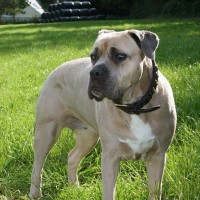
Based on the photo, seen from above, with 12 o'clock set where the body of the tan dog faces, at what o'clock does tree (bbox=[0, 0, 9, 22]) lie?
The tree is roughly at 7 o'clock from the tan dog.

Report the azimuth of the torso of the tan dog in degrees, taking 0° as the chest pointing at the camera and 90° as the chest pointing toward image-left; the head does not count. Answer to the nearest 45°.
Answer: approximately 315°

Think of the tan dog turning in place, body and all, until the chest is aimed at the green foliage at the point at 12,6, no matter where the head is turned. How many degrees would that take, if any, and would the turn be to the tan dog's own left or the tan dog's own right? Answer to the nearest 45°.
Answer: approximately 135° to the tan dog's own left
